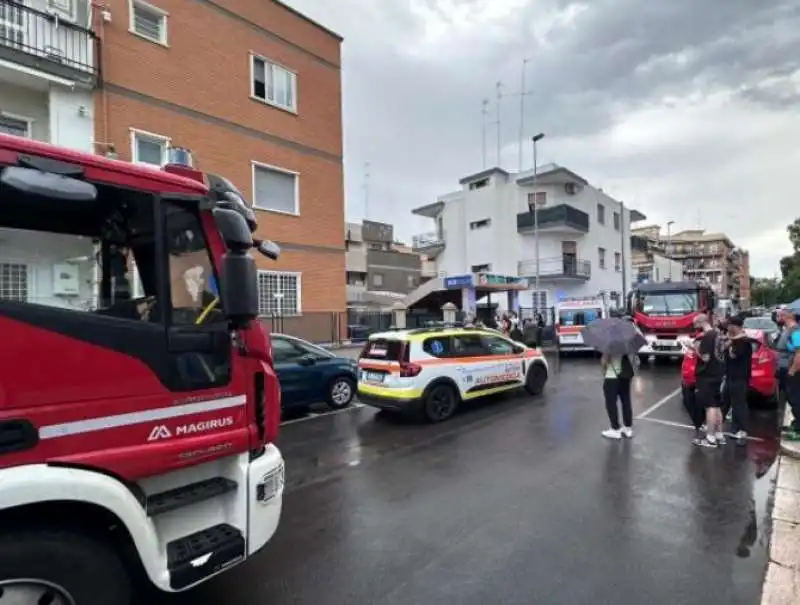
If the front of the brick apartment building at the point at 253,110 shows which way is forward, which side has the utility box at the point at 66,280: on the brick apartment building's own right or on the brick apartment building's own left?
on the brick apartment building's own right

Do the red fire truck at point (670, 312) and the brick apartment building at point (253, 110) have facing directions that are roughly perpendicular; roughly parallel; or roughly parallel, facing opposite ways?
roughly perpendicular

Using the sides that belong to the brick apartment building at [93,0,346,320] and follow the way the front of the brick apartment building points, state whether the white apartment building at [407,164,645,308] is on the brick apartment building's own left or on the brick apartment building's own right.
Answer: on the brick apartment building's own left

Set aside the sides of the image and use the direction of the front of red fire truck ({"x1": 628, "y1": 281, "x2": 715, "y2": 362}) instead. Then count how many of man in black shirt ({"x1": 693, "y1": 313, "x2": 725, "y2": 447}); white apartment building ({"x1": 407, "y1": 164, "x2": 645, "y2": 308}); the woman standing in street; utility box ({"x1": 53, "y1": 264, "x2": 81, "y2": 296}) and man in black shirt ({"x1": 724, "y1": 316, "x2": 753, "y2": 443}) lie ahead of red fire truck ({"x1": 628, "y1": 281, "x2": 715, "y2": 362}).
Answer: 4

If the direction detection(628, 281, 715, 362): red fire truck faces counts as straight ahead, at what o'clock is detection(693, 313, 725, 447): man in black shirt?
The man in black shirt is roughly at 12 o'clock from the red fire truck.

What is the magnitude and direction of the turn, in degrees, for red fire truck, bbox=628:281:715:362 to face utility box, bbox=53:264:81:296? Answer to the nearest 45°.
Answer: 0° — it already faces it

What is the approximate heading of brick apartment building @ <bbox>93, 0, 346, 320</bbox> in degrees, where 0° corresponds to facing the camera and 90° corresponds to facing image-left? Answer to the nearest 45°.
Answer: approximately 315°

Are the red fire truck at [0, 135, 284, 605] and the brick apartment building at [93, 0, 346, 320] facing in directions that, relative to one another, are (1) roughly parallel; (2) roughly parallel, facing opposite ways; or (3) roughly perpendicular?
roughly perpendicular

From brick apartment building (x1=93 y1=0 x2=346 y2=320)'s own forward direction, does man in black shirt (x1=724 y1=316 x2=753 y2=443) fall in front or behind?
in front
